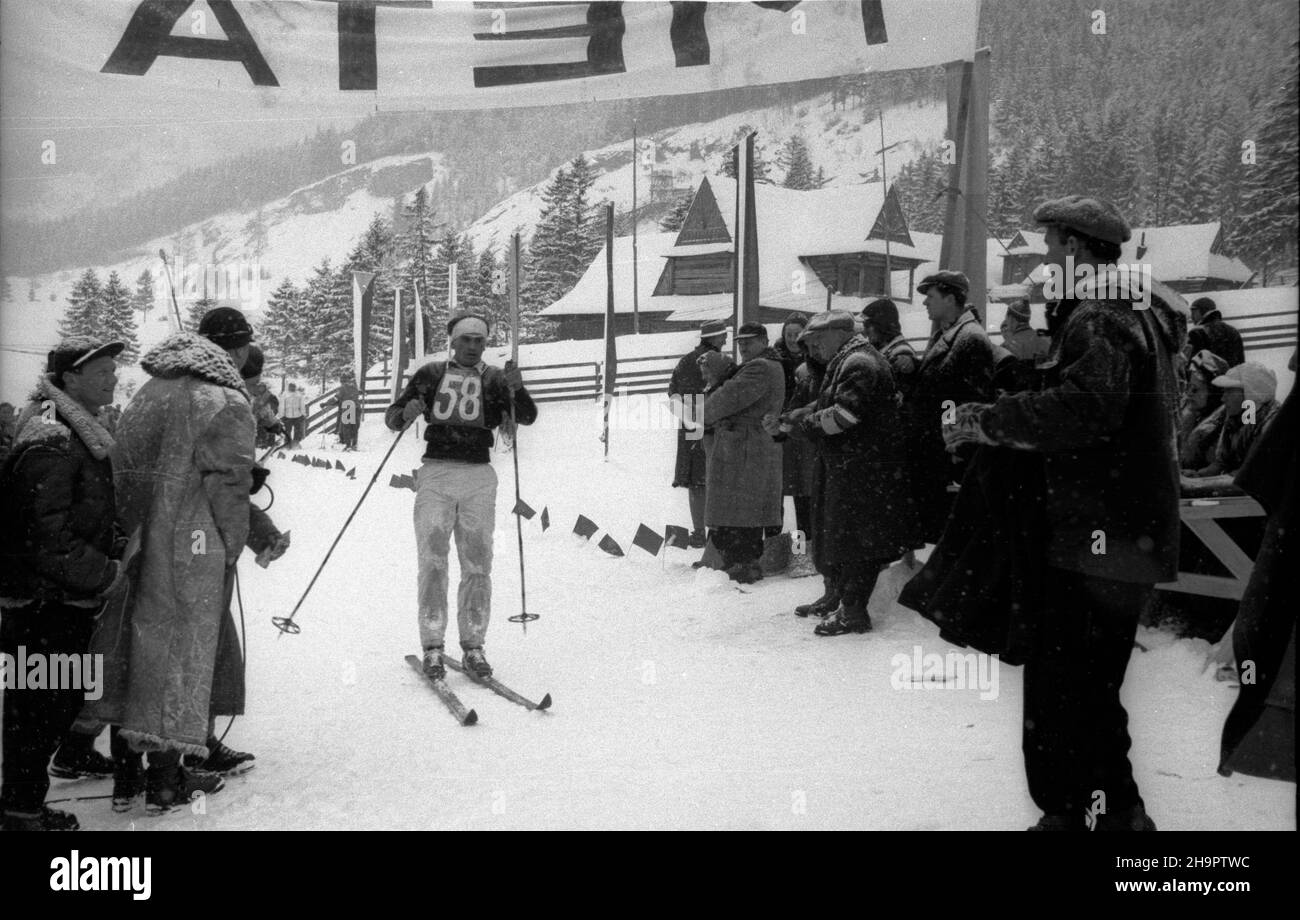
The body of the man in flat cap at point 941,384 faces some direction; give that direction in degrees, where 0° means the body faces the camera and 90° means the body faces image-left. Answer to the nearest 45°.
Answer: approximately 90°

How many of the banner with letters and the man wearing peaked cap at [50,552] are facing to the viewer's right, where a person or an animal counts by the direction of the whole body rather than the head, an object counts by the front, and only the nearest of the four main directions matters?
1

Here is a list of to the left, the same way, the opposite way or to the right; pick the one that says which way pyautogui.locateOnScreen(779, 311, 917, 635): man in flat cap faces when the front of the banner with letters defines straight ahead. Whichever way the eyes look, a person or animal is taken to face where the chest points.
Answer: to the left

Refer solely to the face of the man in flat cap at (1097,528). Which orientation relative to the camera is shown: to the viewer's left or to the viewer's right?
to the viewer's left

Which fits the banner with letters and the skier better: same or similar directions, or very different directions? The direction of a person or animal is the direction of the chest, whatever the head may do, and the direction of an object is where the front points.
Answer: very different directions

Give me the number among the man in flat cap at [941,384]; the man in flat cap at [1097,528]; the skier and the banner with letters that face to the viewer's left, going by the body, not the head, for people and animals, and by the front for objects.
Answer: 2

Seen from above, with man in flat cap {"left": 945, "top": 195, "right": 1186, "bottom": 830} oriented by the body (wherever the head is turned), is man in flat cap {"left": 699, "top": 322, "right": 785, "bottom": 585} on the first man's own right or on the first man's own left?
on the first man's own right

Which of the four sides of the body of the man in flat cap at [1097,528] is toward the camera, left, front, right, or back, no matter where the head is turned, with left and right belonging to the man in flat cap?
left

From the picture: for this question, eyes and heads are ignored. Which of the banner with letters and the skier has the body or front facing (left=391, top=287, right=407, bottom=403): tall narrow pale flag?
the banner with letters

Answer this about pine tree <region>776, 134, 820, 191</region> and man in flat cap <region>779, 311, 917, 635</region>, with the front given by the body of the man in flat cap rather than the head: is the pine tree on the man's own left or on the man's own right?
on the man's own right
